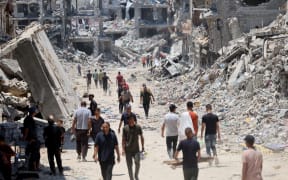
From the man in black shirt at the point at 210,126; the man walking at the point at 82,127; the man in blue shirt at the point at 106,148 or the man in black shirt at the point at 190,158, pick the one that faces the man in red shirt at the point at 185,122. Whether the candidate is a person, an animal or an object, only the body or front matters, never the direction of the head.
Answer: the man in black shirt at the point at 190,158

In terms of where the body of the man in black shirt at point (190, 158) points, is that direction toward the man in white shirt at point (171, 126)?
yes

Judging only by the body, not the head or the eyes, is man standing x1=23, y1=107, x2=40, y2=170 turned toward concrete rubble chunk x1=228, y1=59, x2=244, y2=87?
no

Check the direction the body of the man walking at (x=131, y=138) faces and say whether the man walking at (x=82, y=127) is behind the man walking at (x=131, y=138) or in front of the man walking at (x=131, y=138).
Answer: behind

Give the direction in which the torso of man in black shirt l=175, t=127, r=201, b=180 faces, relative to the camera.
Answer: away from the camera

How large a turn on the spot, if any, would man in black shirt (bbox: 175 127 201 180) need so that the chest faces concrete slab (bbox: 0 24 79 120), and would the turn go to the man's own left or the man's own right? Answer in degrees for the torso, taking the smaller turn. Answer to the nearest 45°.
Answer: approximately 45° to the man's own left

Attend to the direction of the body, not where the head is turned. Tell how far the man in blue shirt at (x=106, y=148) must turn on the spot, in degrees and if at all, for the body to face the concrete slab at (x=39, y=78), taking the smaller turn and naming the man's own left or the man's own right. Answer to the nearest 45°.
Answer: approximately 180°

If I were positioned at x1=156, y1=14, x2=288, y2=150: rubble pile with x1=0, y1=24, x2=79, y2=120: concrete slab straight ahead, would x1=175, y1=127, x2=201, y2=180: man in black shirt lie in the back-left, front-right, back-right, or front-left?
front-left

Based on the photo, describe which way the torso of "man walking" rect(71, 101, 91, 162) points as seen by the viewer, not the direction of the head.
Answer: away from the camera

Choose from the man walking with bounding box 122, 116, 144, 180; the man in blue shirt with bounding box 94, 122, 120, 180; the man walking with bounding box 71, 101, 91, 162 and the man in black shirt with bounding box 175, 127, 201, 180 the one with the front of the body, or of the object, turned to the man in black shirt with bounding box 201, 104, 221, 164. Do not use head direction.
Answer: the man in black shirt with bounding box 175, 127, 201, 180

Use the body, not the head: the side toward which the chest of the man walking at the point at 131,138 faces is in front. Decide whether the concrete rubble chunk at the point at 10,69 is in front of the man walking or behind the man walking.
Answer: behind

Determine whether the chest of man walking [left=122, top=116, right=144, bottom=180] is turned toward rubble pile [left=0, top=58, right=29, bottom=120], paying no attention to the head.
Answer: no
